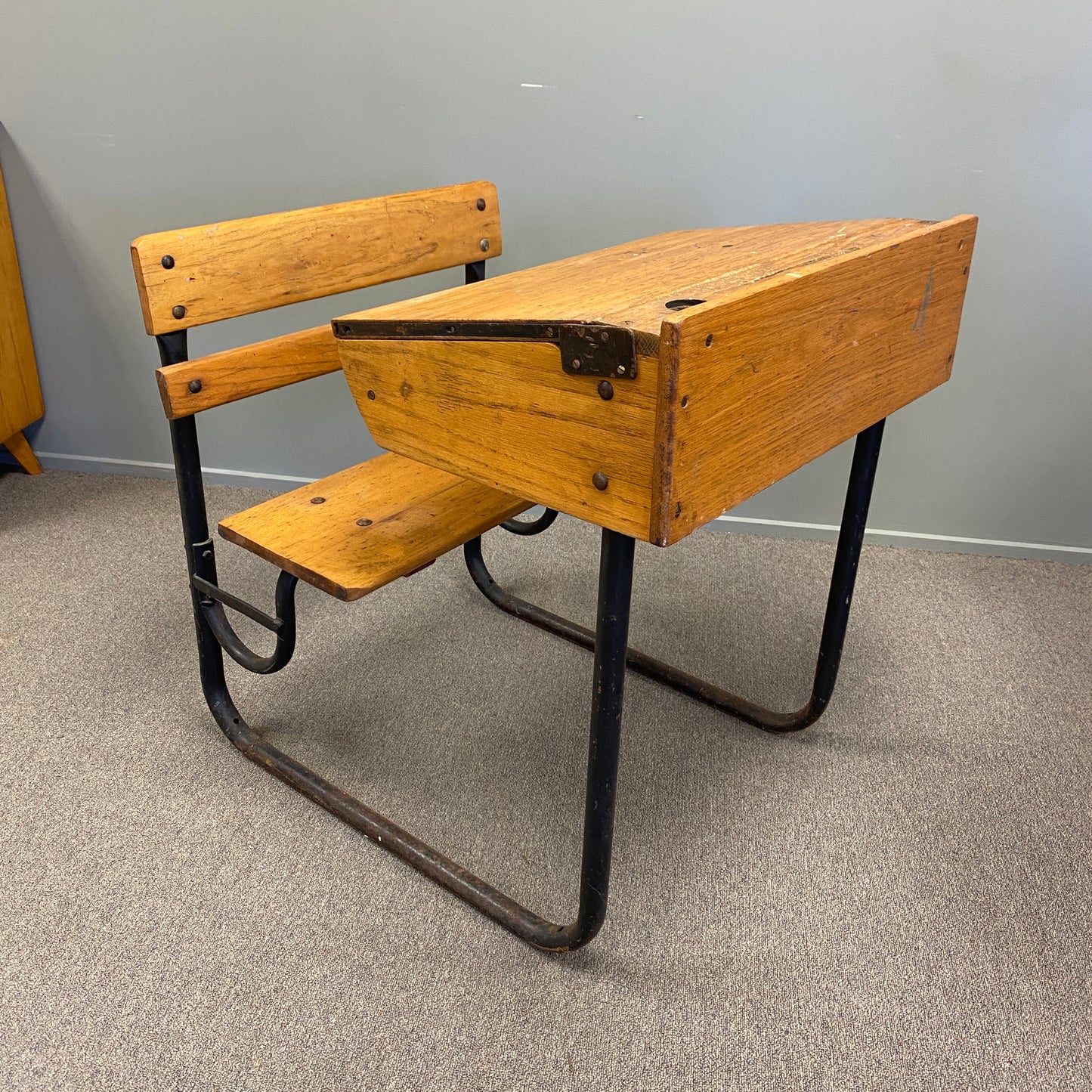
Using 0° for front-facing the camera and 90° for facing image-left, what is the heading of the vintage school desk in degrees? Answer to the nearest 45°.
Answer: approximately 315°

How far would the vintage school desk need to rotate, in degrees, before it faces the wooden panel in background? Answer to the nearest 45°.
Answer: approximately 180°

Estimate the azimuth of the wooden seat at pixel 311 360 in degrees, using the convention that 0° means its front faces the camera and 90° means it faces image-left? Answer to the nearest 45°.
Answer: approximately 315°

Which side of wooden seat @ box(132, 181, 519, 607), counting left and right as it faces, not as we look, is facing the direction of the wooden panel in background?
back
